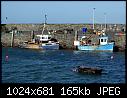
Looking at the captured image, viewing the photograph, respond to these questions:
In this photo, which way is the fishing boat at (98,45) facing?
to the viewer's right

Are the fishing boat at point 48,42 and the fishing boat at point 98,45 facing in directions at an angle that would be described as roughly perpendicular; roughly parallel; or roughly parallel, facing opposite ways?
roughly parallel
